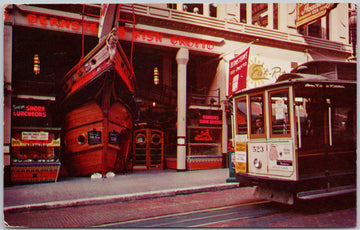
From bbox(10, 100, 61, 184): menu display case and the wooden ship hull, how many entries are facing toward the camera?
2

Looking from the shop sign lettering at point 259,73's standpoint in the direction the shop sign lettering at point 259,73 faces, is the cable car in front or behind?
in front

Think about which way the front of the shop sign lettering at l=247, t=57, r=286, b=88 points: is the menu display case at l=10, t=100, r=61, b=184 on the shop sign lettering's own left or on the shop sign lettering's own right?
on the shop sign lettering's own right

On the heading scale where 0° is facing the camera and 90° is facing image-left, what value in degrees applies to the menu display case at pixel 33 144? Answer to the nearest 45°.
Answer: approximately 0°

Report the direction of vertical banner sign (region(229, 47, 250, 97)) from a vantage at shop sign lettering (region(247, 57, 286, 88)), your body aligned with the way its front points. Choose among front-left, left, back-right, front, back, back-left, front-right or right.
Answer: front-right

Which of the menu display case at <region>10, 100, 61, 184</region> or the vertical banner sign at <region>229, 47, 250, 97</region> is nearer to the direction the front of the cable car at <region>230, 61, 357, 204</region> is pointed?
the menu display case

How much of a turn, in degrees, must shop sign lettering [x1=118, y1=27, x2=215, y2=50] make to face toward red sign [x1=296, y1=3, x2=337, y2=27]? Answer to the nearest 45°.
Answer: approximately 45° to its left

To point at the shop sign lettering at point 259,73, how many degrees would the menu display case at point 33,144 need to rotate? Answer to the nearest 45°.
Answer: approximately 90° to its left

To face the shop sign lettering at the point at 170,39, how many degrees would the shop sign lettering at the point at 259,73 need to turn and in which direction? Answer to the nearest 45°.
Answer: approximately 90° to its right

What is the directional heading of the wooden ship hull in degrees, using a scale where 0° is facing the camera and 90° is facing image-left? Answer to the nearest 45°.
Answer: approximately 0°
